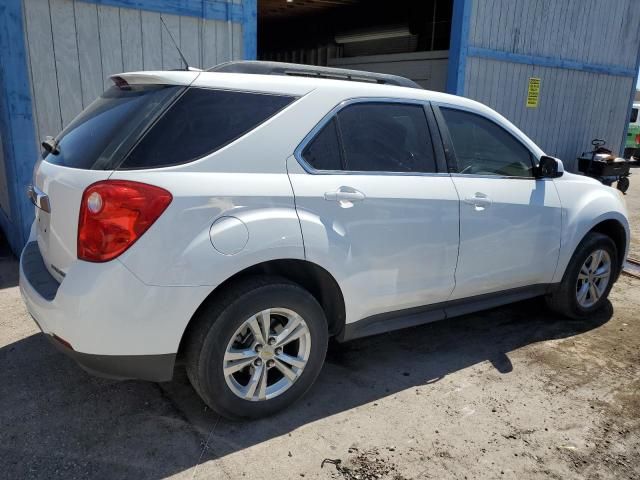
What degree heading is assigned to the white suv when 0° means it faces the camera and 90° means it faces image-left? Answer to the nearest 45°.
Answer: approximately 225°

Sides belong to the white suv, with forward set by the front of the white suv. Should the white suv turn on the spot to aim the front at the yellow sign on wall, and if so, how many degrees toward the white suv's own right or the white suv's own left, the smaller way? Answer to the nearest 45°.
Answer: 0° — it already faces it

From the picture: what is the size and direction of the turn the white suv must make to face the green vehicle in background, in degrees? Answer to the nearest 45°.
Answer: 0° — it already faces it
